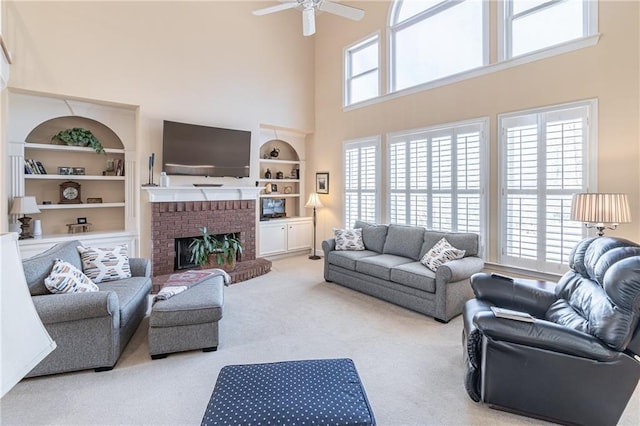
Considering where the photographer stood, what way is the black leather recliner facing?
facing to the left of the viewer

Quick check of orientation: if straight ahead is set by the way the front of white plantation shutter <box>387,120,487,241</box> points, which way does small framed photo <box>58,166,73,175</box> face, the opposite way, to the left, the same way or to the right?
to the left

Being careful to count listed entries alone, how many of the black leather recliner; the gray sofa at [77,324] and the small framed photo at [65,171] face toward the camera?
1

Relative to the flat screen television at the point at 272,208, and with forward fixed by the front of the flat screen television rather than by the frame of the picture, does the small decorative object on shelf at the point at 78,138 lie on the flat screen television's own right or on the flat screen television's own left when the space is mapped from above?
on the flat screen television's own right

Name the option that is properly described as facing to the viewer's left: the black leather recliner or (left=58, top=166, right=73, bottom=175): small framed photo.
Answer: the black leather recliner

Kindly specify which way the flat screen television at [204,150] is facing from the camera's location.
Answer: facing the viewer and to the right of the viewer

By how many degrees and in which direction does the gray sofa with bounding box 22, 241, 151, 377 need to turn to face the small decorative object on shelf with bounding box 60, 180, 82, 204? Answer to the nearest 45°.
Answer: approximately 90° to its left

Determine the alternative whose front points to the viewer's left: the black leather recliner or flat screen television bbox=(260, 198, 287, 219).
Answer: the black leather recliner

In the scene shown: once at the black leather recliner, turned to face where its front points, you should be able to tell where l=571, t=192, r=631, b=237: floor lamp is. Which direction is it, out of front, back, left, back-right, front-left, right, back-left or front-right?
right

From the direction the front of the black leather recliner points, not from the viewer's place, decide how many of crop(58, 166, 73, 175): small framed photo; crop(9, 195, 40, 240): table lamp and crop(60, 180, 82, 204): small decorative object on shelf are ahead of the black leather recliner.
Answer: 3

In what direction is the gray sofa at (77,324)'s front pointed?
to the viewer's right

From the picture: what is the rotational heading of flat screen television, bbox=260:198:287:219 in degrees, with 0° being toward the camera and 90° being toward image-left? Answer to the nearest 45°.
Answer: approximately 315°

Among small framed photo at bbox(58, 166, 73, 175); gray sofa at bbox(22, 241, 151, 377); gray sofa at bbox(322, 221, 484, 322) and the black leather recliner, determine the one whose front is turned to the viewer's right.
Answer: gray sofa at bbox(22, 241, 151, 377)

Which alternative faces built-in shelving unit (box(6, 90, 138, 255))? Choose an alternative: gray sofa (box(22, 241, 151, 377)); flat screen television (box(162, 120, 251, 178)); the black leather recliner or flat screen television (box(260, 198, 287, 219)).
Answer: the black leather recliner

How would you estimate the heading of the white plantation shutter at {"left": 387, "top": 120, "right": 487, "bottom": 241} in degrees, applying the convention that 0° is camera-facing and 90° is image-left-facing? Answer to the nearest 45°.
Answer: approximately 45°

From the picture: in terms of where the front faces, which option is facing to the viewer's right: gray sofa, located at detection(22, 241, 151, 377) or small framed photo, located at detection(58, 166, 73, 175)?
the gray sofa
